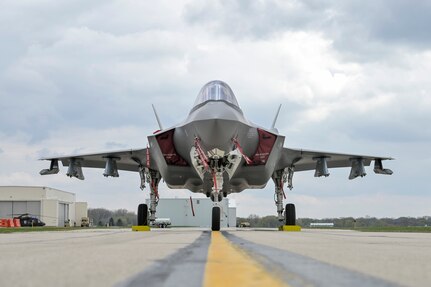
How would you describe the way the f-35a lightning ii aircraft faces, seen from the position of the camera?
facing the viewer
